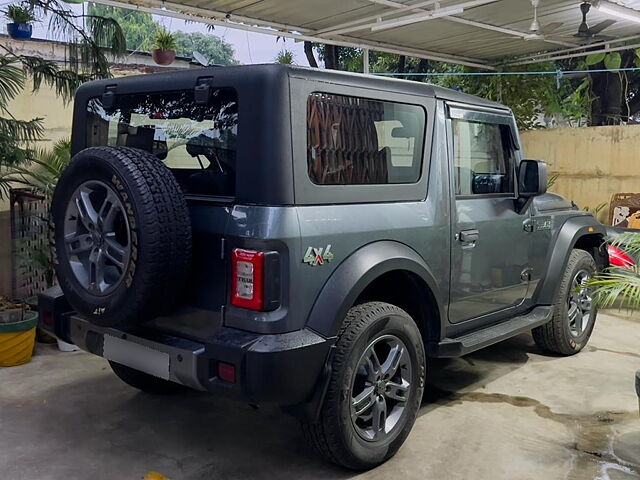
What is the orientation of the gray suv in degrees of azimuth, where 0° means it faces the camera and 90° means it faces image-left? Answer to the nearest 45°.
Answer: approximately 225°

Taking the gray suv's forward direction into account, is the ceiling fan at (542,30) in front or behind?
in front

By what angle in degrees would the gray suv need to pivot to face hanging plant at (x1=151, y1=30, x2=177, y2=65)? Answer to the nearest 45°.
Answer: approximately 45° to its left

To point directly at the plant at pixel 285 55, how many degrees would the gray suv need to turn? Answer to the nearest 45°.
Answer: approximately 45° to its left

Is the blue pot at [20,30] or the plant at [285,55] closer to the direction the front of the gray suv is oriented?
the plant

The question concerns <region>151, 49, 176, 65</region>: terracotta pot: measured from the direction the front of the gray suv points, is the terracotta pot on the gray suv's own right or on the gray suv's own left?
on the gray suv's own left

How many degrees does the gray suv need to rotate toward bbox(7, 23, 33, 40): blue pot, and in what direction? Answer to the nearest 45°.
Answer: approximately 90° to its left

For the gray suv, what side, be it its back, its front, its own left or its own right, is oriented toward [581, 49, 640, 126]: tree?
front

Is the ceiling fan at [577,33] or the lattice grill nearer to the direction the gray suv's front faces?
the ceiling fan

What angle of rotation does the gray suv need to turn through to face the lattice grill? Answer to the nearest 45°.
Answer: approximately 90° to its left

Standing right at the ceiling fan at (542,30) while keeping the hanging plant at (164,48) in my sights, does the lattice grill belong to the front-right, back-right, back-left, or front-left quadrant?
front-left

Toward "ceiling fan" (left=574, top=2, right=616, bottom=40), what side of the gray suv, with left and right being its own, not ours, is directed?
front
